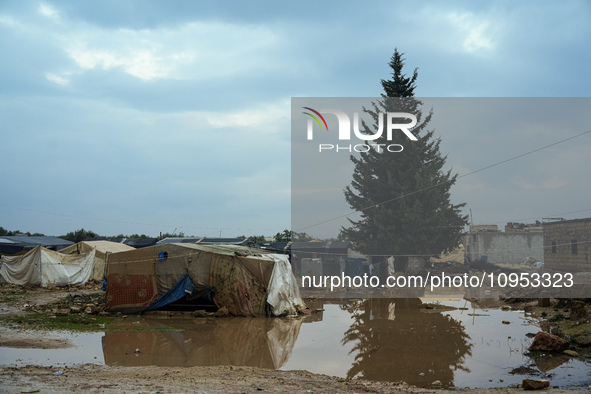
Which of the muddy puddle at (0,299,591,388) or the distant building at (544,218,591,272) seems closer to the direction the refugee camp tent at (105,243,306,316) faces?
the muddy puddle

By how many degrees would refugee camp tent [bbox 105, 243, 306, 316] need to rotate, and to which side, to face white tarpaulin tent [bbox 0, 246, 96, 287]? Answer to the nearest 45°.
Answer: approximately 135° to its right

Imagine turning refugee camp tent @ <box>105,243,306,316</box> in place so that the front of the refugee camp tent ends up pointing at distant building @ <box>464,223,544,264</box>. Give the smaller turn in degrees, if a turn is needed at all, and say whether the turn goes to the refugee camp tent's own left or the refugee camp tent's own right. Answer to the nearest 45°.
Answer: approximately 135° to the refugee camp tent's own left

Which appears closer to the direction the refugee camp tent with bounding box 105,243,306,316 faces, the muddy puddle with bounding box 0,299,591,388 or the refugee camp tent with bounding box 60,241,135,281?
the muddy puddle

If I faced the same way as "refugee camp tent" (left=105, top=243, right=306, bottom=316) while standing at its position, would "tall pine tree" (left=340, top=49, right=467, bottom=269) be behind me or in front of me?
behind

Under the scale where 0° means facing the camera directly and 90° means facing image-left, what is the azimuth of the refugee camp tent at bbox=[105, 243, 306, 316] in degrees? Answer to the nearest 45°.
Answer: approximately 0°

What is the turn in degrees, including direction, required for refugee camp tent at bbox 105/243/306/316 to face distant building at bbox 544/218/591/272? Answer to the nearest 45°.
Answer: approximately 135° to its left
